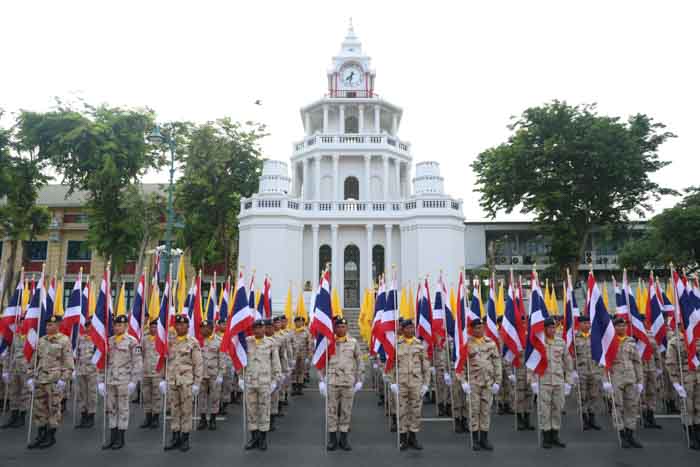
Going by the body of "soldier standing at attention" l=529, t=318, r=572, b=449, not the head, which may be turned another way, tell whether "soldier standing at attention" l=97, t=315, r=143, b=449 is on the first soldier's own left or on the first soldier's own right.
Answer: on the first soldier's own right

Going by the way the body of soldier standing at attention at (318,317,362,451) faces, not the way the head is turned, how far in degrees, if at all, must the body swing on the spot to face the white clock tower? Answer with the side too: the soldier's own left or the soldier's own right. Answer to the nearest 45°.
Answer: approximately 180°

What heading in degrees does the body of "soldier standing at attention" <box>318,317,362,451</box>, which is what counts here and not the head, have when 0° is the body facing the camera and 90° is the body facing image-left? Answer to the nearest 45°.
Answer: approximately 0°

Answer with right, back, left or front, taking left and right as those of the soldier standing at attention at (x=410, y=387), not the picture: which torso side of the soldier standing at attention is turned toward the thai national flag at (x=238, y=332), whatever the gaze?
right

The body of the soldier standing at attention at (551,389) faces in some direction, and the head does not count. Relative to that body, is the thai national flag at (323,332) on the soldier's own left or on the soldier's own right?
on the soldier's own right

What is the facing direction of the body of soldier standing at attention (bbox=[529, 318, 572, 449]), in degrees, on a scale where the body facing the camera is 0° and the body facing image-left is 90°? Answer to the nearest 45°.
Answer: approximately 0°

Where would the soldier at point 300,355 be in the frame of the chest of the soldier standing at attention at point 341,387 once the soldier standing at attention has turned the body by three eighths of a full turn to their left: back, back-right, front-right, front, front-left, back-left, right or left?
front-left

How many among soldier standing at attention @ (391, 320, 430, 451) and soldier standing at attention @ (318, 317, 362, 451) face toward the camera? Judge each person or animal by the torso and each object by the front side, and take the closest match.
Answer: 2

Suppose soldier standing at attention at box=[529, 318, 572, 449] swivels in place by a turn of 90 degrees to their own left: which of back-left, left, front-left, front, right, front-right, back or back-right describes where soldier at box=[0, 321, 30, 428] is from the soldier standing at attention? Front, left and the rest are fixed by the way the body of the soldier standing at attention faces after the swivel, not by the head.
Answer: back

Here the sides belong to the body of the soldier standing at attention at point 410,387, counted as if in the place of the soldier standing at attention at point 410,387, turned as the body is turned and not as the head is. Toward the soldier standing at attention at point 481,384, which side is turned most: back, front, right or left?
left

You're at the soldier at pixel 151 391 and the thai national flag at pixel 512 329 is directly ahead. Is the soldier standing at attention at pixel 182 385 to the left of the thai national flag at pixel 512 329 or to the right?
right

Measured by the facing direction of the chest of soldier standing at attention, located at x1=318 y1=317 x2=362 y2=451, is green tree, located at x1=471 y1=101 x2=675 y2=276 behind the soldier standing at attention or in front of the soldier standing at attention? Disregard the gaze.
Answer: behind
